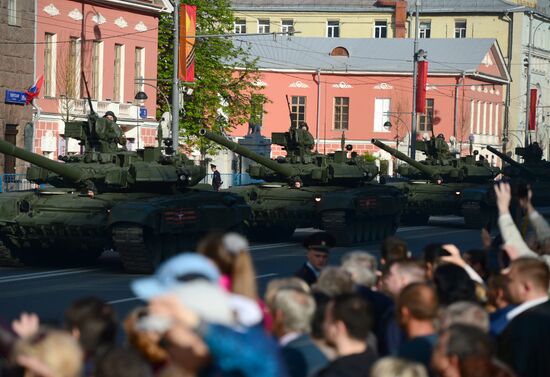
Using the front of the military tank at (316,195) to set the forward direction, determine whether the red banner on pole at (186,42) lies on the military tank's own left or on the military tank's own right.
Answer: on the military tank's own right

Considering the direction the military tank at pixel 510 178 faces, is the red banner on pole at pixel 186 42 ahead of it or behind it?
ahead

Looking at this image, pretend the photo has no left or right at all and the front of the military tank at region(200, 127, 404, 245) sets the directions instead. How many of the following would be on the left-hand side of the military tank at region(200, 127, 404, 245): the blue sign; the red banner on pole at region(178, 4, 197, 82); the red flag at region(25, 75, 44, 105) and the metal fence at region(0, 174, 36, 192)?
0

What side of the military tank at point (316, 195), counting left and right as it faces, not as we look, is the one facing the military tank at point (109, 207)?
front

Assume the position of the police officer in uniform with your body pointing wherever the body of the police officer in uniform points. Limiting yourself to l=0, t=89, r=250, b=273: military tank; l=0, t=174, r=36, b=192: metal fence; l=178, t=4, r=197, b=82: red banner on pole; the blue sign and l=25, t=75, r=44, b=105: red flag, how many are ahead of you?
0

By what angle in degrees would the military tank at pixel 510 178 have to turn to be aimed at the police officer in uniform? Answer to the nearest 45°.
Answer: approximately 45° to its left

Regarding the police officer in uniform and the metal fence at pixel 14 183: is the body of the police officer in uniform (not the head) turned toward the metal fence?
no

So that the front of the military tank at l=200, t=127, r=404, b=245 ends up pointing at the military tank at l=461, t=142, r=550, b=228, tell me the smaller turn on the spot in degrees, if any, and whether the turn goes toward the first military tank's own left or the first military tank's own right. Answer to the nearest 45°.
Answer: approximately 180°

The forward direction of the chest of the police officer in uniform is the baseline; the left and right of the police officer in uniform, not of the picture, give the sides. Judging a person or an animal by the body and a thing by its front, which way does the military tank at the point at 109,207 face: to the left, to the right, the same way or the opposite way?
to the right

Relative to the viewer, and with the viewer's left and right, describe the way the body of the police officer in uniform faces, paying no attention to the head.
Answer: facing the viewer and to the right of the viewer

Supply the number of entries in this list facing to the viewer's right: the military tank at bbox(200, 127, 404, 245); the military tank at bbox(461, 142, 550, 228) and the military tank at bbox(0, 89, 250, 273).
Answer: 0

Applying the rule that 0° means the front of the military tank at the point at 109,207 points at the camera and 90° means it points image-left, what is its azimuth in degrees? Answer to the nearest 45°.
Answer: approximately 45°

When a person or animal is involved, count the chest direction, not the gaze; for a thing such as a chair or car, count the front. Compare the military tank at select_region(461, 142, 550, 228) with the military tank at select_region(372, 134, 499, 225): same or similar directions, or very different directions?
same or similar directions

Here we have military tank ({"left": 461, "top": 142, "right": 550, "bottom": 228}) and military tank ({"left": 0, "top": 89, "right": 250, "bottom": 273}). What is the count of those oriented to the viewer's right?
0

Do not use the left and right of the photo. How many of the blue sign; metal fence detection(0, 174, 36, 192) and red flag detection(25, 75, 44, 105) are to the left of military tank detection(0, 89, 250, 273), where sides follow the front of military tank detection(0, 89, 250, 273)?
0

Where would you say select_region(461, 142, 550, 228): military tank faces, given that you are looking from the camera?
facing the viewer and to the left of the viewer

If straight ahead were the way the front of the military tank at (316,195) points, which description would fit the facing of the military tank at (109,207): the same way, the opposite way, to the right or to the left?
the same way
